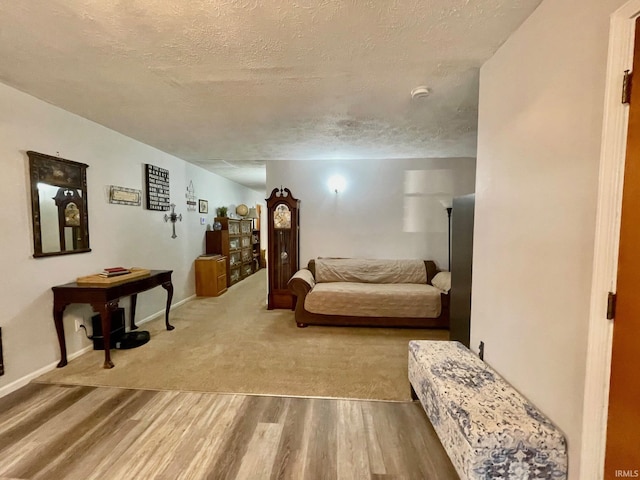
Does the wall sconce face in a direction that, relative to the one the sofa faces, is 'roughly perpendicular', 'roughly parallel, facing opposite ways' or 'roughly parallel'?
roughly parallel

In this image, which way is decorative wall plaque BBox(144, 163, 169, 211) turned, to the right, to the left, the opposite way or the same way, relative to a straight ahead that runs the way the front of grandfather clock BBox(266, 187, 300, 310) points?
to the left

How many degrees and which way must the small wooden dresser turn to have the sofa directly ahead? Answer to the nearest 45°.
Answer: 0° — it already faces it

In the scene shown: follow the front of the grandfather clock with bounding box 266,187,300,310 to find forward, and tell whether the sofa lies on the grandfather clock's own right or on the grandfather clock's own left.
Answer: on the grandfather clock's own left

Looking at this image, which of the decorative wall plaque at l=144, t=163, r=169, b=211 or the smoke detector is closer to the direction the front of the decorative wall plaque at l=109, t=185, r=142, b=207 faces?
the smoke detector

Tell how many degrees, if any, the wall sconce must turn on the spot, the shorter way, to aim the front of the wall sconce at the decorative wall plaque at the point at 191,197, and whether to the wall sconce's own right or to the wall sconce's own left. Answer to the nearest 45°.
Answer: approximately 90° to the wall sconce's own right

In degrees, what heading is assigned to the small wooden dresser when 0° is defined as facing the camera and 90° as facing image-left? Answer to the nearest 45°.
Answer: approximately 315°

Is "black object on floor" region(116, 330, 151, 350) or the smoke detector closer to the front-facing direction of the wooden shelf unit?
the smoke detector

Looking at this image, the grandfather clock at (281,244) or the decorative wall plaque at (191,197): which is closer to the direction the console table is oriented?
the grandfather clock

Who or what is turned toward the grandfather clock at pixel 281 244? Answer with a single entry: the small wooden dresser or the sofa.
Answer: the small wooden dresser

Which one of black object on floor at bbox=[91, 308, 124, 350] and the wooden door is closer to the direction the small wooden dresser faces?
the wooden door

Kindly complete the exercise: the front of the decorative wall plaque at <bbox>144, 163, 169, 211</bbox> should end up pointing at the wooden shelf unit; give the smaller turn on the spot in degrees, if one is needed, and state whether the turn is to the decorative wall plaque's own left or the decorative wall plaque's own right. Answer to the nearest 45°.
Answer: approximately 90° to the decorative wall plaque's own left

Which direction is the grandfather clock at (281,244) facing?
toward the camera

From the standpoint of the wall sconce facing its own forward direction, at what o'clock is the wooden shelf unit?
The wooden shelf unit is roughly at 4 o'clock from the wall sconce.

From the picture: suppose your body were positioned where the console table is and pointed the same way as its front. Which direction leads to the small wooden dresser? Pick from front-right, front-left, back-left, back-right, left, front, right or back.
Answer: left

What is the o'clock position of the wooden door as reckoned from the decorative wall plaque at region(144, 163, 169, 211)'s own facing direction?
The wooden door is roughly at 1 o'clock from the decorative wall plaque.

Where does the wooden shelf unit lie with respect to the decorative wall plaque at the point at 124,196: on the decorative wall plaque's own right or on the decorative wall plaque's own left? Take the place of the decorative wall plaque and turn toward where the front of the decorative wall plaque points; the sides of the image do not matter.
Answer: on the decorative wall plaque's own left

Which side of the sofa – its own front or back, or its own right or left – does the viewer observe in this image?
front
